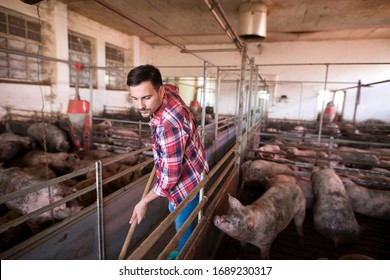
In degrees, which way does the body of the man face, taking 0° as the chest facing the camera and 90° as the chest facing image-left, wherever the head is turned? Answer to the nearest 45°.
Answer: approximately 90°

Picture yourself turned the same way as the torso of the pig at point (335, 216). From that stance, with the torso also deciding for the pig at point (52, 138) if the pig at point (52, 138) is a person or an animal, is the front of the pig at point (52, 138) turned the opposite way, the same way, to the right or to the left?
to the right

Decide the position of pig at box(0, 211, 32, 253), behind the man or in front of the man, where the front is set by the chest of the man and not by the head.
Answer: in front
